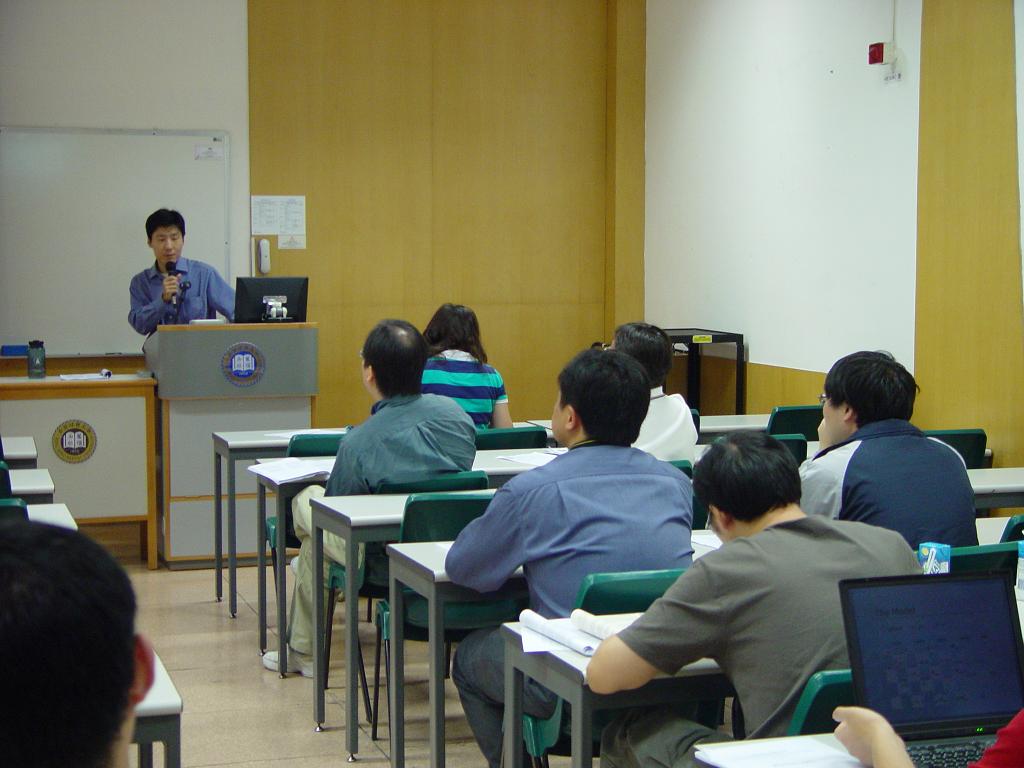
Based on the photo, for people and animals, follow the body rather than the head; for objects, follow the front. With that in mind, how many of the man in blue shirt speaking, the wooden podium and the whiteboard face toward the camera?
3

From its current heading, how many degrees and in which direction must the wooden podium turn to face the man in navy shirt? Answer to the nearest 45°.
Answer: approximately 45° to its left

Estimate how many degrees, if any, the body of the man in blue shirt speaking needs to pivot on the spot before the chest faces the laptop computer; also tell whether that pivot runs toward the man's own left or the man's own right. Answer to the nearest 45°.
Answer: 0° — they already face it

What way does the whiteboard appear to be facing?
toward the camera

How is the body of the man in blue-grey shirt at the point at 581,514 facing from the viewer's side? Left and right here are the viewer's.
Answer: facing away from the viewer and to the left of the viewer

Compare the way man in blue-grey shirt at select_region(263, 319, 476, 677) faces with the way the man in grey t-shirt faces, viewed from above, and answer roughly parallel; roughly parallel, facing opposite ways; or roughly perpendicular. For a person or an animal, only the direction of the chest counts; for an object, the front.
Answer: roughly parallel

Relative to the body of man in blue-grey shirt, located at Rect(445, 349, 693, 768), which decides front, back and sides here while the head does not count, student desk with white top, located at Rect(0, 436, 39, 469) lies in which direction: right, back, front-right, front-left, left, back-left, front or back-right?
front

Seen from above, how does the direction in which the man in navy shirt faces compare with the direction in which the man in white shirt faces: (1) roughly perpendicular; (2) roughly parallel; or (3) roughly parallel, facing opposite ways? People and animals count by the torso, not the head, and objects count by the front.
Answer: roughly parallel

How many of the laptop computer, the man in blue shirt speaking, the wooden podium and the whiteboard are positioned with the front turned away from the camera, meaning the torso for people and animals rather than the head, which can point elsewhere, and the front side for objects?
0

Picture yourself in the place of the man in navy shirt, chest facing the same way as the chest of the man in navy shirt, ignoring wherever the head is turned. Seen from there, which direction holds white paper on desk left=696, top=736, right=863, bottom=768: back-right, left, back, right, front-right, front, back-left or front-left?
back-left

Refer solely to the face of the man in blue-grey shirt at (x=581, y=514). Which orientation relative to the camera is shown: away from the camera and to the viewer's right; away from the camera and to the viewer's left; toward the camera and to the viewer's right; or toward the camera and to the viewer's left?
away from the camera and to the viewer's left

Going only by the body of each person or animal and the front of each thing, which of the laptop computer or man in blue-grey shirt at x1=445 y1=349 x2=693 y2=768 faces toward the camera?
the laptop computer

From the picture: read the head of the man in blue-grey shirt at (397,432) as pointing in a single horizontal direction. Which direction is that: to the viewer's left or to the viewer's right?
to the viewer's left

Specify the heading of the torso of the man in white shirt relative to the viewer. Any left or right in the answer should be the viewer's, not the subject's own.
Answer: facing away from the viewer and to the left of the viewer

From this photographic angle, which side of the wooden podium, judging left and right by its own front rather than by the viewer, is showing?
front

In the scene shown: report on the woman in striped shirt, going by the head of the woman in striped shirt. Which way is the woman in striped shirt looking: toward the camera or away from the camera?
away from the camera

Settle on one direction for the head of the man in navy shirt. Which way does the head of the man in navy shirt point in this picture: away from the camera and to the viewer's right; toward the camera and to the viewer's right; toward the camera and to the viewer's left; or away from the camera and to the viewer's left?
away from the camera and to the viewer's left
